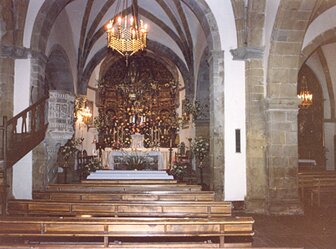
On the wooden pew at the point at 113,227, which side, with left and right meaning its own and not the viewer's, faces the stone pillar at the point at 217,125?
front

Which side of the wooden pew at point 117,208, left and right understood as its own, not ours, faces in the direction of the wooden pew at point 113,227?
back

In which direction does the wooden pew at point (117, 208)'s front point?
away from the camera

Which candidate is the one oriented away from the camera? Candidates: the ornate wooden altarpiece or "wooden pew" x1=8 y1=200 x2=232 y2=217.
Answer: the wooden pew

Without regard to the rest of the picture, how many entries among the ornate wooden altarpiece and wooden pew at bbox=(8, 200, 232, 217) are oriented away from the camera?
1

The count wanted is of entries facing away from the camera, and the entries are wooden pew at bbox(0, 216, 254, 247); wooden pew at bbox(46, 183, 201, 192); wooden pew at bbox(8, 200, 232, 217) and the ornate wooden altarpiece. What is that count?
3

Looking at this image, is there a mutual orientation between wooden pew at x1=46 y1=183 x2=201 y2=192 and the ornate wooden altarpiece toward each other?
yes

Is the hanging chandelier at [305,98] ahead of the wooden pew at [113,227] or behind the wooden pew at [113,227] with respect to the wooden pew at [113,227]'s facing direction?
ahead

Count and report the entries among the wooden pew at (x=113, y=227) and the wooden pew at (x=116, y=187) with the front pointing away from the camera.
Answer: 2

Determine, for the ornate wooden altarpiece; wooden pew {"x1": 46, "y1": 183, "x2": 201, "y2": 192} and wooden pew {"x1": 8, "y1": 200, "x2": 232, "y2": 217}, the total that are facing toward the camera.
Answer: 1

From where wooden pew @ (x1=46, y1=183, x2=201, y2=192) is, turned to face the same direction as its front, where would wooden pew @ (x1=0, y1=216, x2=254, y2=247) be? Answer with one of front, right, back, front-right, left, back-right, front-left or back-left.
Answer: back

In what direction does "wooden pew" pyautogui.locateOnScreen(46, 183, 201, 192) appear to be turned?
away from the camera

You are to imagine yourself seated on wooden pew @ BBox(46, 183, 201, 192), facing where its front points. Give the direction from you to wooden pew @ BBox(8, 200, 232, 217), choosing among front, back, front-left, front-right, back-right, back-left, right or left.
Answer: back

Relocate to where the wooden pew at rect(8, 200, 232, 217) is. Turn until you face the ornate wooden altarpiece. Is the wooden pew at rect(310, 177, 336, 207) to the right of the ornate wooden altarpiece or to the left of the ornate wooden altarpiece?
right

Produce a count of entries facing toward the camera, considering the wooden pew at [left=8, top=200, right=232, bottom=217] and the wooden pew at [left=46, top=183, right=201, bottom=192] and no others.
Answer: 0

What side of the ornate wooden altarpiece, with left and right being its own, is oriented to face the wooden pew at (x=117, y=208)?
front

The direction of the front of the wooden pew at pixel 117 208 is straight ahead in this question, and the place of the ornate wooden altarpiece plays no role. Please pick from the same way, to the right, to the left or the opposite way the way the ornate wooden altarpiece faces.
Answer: the opposite way

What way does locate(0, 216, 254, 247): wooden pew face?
away from the camera
